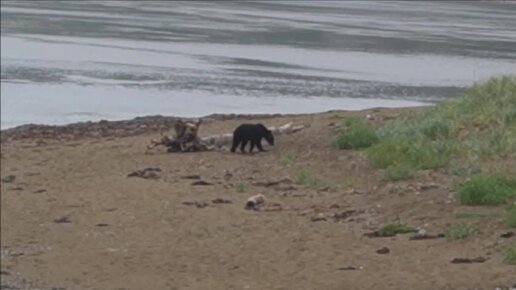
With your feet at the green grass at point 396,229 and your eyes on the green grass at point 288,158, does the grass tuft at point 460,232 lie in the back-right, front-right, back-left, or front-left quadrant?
back-right

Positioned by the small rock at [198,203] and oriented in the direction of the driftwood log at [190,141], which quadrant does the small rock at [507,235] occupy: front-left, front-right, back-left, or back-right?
back-right

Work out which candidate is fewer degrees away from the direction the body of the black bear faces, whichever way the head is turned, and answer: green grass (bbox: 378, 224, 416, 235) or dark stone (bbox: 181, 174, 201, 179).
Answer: the green grass

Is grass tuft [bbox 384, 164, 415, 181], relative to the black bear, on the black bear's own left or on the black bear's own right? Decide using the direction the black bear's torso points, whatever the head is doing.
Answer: on the black bear's own right

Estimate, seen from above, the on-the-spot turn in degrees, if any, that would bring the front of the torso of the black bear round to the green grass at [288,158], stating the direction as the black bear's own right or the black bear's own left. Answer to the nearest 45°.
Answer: approximately 45° to the black bear's own right

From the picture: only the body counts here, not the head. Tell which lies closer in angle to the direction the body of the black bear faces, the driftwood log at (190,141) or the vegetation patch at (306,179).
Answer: the vegetation patch

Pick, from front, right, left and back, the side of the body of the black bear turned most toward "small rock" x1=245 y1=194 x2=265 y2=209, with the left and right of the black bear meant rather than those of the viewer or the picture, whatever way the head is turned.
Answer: right

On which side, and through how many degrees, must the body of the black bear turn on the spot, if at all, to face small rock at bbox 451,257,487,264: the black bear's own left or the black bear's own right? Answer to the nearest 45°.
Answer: approximately 90° to the black bear's own right

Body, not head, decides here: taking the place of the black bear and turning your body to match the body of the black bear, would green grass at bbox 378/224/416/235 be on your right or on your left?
on your right

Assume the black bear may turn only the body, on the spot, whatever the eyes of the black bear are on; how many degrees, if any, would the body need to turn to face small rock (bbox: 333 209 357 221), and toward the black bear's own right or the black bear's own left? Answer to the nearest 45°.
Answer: approximately 90° to the black bear's own right

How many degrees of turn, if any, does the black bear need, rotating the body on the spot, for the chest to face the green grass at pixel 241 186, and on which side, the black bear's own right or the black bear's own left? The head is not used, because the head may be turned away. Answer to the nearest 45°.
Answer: approximately 90° to the black bear's own right

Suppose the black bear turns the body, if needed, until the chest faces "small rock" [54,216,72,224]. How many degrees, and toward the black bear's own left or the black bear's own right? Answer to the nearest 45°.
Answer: approximately 135° to the black bear's own right

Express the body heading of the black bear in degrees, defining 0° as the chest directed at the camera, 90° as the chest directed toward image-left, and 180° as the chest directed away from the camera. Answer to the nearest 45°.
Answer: approximately 270°
